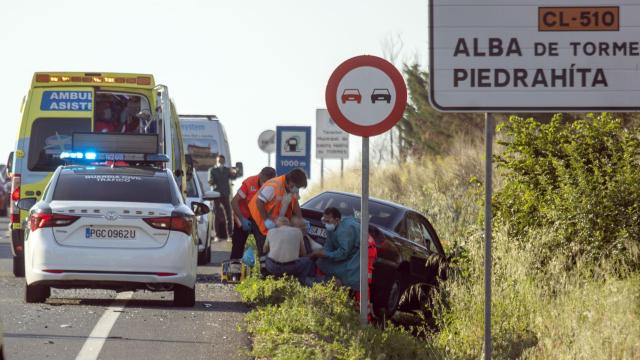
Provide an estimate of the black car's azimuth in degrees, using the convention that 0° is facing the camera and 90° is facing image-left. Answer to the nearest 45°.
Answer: approximately 225°

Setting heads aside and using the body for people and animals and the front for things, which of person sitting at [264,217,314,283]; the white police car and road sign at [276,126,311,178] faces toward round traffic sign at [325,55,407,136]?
the road sign

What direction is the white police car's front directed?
away from the camera

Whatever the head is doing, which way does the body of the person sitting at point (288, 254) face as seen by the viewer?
away from the camera

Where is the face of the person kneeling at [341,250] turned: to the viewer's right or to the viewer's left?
to the viewer's left

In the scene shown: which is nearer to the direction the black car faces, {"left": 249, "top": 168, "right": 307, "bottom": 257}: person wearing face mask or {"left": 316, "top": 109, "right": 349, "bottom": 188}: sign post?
the sign post

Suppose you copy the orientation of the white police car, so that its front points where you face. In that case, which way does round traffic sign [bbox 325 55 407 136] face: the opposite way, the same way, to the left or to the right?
the opposite way
